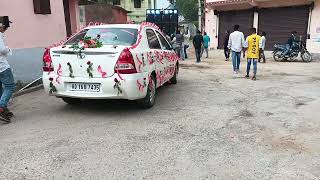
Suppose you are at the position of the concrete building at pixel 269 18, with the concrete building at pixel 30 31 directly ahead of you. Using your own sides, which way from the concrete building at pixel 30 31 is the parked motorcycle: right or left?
left

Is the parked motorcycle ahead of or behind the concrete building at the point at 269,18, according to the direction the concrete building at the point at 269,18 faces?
ahead

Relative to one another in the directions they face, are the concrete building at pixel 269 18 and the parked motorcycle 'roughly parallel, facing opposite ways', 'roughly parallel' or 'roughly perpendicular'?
roughly perpendicular

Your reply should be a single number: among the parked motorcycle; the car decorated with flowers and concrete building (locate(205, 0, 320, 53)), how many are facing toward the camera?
1

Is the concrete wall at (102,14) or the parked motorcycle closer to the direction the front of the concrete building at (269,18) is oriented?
the parked motorcycle

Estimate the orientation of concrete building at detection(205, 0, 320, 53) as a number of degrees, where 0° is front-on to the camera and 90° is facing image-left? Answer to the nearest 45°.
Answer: approximately 0°

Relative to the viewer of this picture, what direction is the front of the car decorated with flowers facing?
facing away from the viewer and to the right of the viewer
